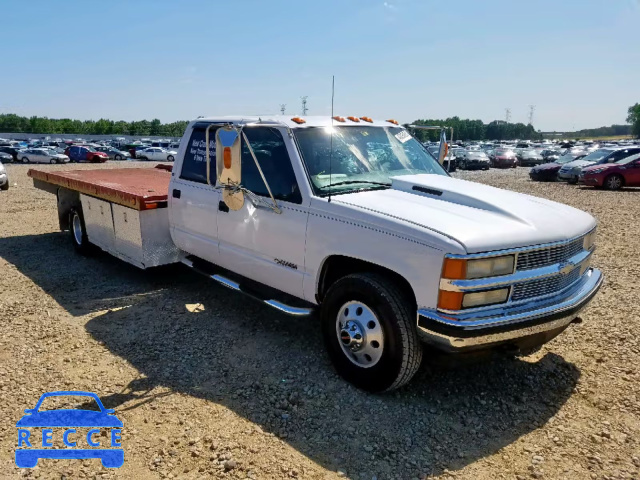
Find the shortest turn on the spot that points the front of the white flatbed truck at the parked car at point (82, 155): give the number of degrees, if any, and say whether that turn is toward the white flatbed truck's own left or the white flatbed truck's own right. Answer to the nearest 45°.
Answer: approximately 180°

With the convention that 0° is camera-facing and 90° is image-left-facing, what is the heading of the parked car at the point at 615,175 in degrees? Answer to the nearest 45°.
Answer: approximately 45°

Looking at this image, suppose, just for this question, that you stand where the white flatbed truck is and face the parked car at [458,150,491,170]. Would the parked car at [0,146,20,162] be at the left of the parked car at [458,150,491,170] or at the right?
left

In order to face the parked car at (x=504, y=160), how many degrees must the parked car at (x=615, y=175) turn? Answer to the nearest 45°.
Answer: approximately 90° to its right

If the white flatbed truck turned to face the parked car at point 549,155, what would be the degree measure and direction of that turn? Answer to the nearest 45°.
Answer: approximately 90° to its left

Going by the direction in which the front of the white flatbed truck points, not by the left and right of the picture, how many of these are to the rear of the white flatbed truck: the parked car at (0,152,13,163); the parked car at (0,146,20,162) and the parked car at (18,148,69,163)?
3
